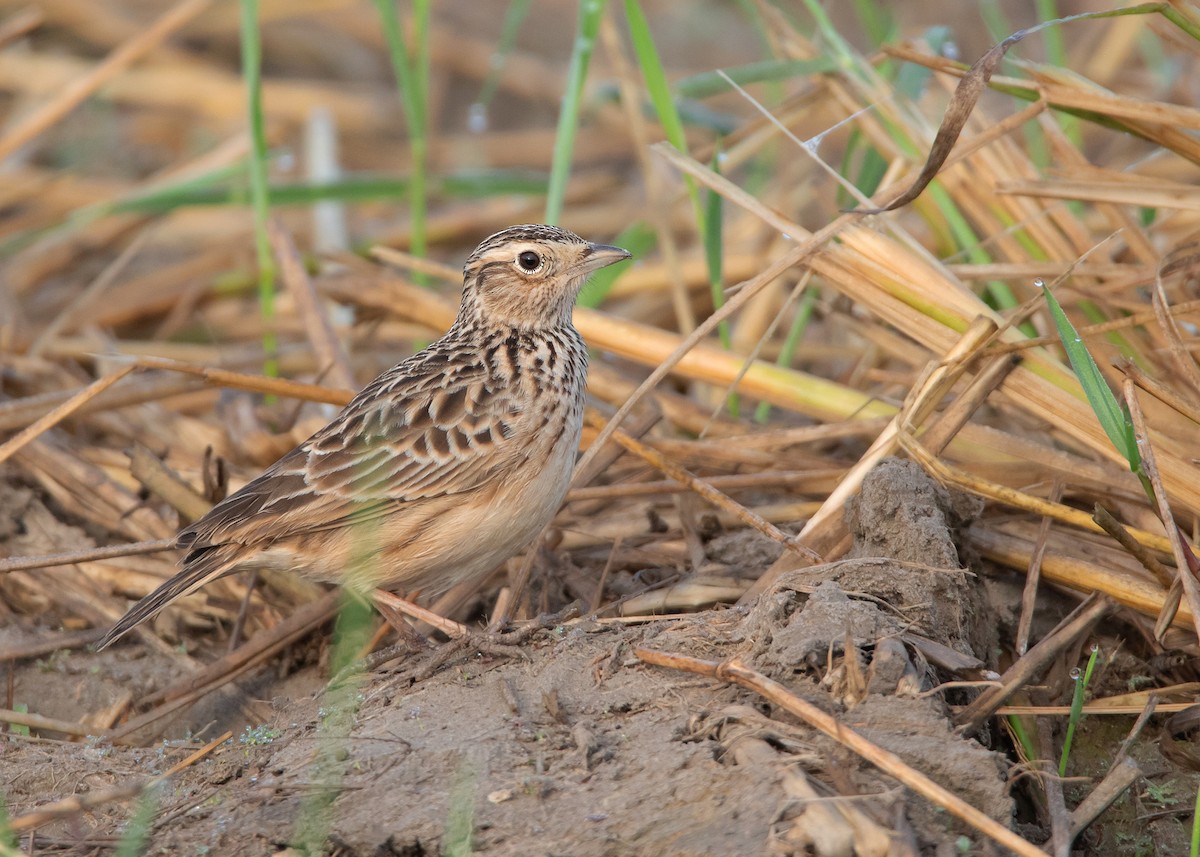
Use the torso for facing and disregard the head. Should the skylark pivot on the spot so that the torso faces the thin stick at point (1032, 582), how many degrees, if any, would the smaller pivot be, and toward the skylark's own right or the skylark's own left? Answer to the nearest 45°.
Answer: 0° — it already faces it

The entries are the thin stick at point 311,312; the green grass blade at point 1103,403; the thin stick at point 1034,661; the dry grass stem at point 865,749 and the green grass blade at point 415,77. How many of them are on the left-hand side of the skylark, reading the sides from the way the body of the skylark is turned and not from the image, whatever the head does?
2

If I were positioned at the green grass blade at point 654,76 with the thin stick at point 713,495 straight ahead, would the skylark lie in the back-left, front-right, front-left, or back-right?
front-right

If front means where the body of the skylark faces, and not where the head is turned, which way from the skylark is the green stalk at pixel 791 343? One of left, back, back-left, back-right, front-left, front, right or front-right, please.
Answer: front-left

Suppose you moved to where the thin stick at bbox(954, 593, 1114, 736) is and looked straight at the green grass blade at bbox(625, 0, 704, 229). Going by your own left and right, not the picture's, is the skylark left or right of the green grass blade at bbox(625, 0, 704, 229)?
left

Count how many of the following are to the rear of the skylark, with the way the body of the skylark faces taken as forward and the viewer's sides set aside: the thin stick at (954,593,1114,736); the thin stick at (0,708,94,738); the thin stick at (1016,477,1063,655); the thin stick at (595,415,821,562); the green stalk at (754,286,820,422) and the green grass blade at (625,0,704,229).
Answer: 1

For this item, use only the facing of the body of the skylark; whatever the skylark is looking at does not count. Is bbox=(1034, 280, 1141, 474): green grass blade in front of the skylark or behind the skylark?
in front

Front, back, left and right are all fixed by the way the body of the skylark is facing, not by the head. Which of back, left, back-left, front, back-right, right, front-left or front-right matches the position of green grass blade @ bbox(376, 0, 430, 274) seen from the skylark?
left

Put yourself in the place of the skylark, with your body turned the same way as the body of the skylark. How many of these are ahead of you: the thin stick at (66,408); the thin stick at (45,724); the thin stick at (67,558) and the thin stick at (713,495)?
1

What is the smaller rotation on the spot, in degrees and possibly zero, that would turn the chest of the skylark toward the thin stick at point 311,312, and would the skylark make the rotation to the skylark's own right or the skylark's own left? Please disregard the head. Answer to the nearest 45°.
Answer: approximately 90° to the skylark's own left

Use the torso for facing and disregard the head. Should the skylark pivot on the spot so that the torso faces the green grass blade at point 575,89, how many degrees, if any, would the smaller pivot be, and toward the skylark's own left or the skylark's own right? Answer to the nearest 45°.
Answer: approximately 45° to the skylark's own left

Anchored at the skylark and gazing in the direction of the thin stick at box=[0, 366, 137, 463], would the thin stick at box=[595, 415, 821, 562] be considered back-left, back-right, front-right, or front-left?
back-right

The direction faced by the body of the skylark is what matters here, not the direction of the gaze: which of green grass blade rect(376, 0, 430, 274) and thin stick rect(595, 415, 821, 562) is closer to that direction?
the thin stick

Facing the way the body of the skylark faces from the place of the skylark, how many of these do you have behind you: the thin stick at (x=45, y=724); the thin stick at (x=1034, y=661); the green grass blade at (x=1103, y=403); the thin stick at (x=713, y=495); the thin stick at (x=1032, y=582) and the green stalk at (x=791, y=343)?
1

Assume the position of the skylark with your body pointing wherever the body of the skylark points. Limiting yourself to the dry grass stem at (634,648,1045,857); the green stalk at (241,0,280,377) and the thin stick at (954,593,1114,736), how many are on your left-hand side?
1

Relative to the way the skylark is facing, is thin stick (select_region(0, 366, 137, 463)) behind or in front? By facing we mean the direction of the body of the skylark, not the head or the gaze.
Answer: behind

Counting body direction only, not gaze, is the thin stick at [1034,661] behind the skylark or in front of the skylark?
in front

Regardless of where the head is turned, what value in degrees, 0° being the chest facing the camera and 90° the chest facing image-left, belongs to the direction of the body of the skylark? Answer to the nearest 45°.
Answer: approximately 270°
